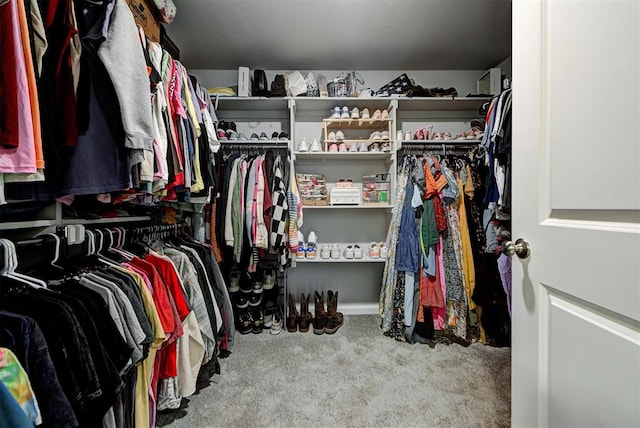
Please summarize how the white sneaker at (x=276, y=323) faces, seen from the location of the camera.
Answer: facing the viewer

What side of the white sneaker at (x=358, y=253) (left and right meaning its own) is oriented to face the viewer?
front

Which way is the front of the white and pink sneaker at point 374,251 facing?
toward the camera

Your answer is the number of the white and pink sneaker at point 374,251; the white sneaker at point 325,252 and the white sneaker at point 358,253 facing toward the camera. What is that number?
3

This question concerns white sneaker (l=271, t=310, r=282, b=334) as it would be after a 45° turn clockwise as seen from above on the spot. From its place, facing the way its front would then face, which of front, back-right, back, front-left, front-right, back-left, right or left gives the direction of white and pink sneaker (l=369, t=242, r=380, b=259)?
back-left

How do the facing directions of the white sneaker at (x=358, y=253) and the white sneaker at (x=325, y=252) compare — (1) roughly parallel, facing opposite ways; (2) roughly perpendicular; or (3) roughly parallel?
roughly parallel

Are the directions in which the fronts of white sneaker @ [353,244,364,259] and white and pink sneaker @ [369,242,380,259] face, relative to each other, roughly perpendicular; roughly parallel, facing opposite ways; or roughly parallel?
roughly parallel

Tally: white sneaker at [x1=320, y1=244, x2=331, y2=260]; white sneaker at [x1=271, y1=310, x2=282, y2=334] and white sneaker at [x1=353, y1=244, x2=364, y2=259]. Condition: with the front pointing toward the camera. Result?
3

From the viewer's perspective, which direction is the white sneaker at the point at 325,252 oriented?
toward the camera
